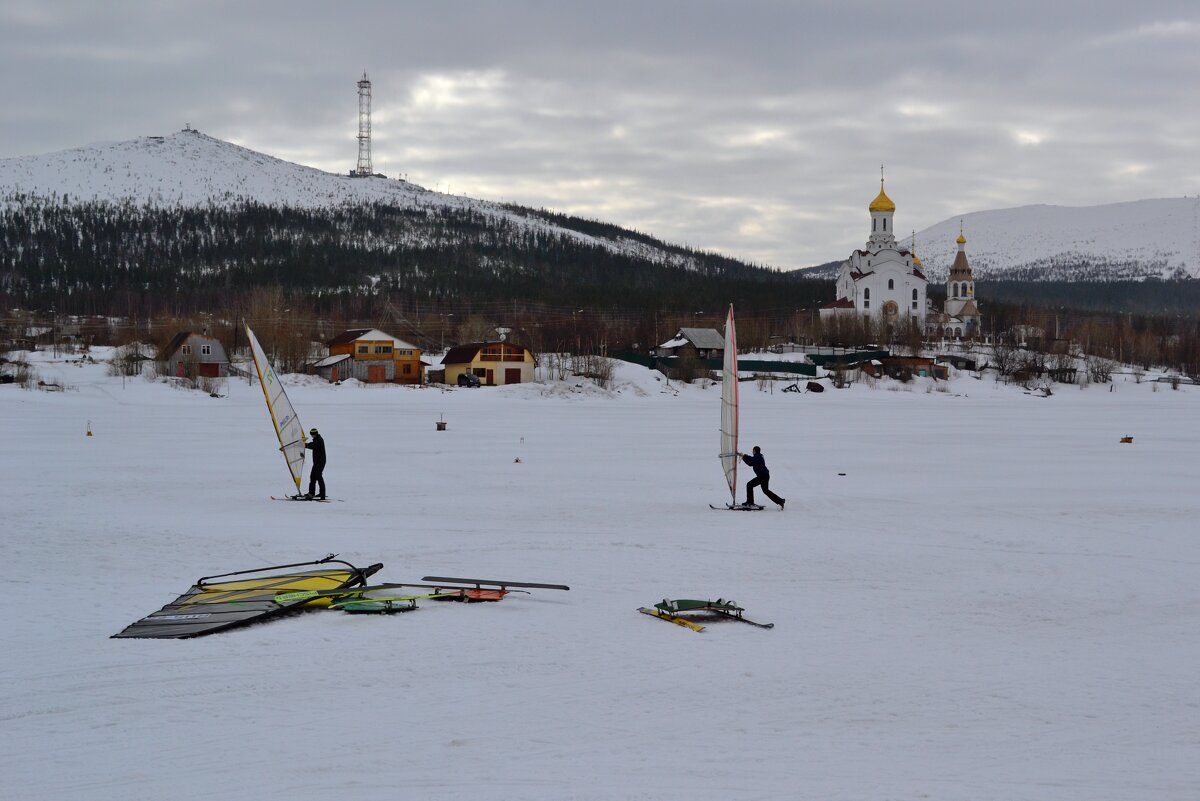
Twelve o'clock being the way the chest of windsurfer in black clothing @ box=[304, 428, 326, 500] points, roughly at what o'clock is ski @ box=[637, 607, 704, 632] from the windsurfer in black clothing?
The ski is roughly at 8 o'clock from the windsurfer in black clothing.

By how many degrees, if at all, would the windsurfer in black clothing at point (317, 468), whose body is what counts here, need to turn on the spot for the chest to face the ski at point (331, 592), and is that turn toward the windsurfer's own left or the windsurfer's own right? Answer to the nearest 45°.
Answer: approximately 90° to the windsurfer's own left

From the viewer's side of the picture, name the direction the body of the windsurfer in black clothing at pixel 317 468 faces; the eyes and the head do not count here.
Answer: to the viewer's left

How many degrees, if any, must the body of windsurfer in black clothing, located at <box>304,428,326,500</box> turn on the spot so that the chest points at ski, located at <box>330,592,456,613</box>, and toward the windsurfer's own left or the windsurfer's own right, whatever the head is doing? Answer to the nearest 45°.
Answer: approximately 90° to the windsurfer's own left

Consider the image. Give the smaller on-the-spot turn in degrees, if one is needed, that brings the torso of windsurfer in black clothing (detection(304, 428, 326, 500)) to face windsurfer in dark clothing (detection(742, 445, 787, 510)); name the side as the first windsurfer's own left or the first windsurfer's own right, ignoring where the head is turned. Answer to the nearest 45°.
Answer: approximately 180°

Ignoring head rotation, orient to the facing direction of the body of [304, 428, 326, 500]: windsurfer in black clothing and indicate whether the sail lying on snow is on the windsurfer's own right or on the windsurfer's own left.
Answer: on the windsurfer's own left

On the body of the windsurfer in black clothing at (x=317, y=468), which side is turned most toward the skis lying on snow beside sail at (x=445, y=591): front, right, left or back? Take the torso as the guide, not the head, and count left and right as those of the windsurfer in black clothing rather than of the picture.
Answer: left

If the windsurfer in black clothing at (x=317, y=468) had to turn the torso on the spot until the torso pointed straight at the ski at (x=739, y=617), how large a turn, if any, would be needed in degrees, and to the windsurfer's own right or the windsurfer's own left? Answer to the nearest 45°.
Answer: approximately 135° to the windsurfer's own left

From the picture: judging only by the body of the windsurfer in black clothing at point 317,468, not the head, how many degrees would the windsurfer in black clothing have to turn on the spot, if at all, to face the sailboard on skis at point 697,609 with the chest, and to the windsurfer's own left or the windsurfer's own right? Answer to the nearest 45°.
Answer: approximately 135° to the windsurfer's own left

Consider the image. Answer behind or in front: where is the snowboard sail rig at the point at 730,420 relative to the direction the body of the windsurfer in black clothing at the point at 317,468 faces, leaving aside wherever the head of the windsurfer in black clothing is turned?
behind
